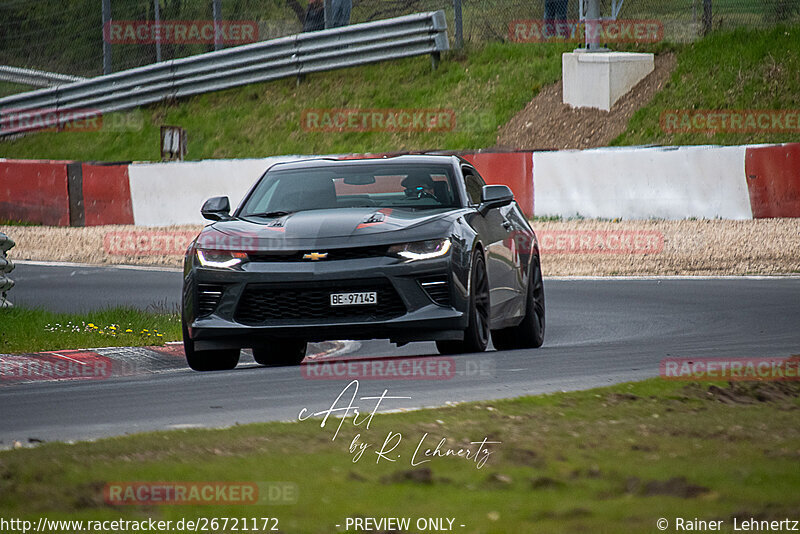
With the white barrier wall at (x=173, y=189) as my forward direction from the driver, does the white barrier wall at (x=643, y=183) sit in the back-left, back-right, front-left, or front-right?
front-right

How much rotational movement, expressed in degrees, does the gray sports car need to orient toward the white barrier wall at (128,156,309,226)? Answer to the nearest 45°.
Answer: approximately 180°

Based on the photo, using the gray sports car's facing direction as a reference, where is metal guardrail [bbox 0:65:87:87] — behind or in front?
behind

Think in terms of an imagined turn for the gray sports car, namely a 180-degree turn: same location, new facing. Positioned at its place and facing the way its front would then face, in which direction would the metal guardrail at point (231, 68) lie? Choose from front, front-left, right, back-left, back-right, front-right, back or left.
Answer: front

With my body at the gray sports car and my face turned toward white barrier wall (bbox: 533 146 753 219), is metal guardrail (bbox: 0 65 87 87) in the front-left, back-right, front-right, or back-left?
front-left

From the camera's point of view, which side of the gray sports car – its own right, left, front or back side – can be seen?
front

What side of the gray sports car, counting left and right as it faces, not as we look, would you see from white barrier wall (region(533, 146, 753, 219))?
back

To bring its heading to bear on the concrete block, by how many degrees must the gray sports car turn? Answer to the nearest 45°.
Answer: approximately 180°

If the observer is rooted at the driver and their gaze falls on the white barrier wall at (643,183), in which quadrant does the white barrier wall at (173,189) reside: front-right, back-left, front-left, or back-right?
front-left
